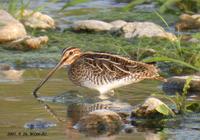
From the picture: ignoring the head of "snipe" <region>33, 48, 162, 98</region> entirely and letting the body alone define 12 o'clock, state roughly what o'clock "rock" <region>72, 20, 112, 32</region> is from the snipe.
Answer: The rock is roughly at 3 o'clock from the snipe.

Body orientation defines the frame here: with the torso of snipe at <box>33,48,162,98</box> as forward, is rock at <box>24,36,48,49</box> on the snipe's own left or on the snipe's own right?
on the snipe's own right

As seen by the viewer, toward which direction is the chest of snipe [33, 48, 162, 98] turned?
to the viewer's left

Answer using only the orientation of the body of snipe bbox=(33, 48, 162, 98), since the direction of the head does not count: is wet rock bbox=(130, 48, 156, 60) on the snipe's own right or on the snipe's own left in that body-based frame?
on the snipe's own right

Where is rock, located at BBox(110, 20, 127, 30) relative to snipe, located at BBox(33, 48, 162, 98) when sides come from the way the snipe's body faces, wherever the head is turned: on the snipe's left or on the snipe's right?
on the snipe's right

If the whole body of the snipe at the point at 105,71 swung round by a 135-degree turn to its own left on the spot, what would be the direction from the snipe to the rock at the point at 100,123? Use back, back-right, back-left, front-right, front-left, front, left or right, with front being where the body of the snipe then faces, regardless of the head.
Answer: front-right

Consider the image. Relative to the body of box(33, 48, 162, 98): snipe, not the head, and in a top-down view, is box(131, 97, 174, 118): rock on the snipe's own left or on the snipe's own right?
on the snipe's own left

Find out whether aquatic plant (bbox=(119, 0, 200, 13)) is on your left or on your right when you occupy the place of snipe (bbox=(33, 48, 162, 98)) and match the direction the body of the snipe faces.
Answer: on your right
